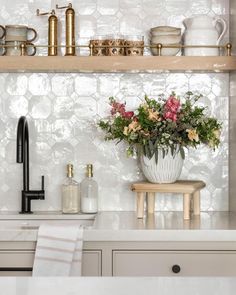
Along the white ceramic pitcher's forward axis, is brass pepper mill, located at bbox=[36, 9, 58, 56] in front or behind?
in front

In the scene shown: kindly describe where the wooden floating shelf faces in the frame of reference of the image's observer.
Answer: facing the viewer

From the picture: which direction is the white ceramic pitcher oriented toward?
to the viewer's left

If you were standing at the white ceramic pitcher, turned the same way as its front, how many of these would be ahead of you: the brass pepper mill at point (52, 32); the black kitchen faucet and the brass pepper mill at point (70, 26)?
3
